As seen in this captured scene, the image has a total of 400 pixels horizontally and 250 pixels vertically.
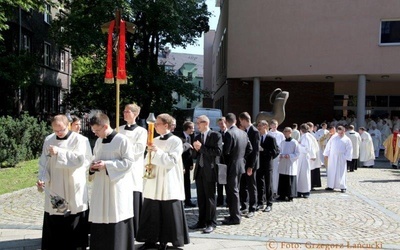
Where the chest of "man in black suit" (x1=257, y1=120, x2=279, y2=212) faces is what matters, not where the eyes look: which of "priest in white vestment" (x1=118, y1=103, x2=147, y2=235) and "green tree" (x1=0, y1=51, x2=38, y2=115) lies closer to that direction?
the priest in white vestment

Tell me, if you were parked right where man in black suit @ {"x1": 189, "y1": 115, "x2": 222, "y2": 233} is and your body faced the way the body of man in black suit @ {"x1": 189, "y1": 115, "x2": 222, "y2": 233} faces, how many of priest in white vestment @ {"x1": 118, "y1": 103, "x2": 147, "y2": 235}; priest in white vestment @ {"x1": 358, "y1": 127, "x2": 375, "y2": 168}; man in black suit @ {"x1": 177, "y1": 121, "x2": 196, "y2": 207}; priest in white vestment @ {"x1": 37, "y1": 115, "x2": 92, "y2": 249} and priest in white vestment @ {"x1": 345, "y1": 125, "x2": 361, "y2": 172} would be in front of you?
2

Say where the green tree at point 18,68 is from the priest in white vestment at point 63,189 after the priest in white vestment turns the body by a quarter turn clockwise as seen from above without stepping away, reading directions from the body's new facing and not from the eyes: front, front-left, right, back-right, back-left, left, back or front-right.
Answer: front-right

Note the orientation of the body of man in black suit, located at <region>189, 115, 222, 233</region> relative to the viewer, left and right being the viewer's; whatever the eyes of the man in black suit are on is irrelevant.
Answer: facing the viewer and to the left of the viewer

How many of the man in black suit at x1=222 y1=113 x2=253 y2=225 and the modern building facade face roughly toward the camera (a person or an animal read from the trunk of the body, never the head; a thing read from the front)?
1

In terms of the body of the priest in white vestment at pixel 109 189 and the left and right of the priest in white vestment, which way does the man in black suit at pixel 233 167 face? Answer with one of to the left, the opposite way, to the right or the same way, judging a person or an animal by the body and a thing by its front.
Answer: to the right

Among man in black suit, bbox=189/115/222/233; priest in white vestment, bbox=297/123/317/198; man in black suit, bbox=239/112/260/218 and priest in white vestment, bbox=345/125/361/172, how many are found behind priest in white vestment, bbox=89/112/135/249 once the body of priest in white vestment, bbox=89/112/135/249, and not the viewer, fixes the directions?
4

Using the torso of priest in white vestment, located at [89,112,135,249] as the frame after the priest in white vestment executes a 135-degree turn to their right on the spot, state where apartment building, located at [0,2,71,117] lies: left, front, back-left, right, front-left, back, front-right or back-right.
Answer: front

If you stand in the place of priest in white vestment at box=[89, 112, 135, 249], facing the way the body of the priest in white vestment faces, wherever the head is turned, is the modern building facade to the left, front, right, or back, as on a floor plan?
back

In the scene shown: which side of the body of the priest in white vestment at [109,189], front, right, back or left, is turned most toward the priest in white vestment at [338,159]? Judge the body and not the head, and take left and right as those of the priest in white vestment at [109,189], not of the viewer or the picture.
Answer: back

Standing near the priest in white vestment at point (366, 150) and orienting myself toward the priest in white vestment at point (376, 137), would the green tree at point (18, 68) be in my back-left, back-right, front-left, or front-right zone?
back-left
